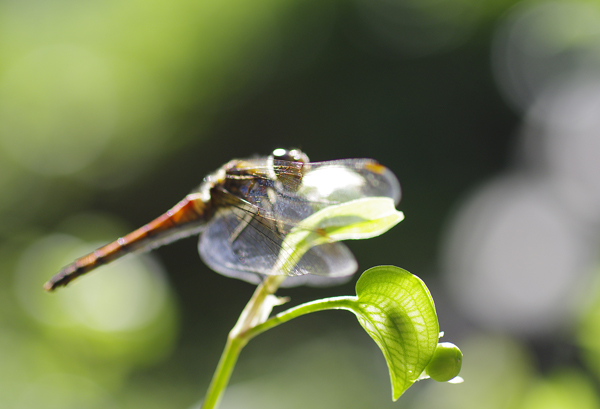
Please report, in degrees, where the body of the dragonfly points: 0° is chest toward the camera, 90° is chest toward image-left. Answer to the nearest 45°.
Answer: approximately 270°
